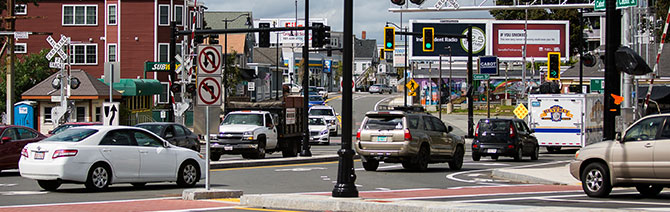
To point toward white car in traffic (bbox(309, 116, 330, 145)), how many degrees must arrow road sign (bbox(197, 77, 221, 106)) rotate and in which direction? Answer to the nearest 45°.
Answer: approximately 180°

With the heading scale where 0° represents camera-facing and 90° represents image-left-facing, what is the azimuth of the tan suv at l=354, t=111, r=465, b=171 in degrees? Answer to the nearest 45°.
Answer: approximately 225°

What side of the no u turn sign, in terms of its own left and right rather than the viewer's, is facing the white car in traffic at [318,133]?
back

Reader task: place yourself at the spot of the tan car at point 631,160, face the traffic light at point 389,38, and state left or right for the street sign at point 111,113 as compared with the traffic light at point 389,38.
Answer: left

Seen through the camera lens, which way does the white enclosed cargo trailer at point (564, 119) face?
facing away from the viewer and to the right of the viewer

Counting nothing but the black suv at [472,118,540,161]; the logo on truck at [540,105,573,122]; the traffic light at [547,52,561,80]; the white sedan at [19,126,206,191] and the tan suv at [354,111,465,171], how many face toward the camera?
2

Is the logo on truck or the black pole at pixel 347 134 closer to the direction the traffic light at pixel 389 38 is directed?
the black pole
